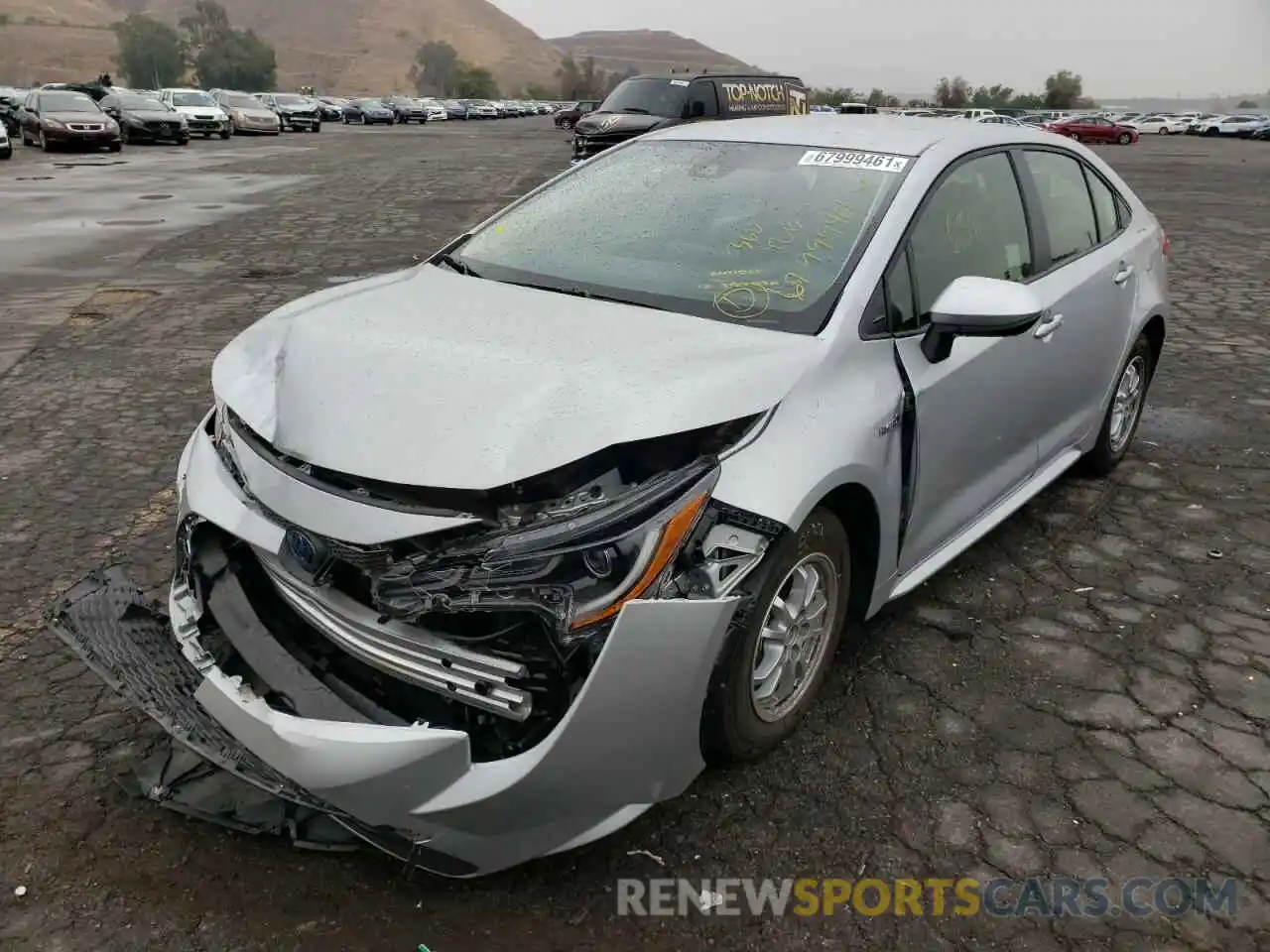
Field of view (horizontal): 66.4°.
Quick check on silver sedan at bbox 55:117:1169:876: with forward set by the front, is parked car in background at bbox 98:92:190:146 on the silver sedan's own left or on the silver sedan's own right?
on the silver sedan's own right

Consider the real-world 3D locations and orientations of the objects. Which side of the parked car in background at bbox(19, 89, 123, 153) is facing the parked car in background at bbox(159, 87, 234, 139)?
left

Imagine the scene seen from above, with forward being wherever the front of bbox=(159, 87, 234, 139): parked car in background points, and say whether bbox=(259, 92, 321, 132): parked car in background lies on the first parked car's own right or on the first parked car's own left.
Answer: on the first parked car's own left

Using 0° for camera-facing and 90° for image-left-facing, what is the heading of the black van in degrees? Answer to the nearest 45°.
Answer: approximately 45°

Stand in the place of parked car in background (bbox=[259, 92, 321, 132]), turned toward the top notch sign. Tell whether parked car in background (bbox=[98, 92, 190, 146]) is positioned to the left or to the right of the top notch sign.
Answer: right

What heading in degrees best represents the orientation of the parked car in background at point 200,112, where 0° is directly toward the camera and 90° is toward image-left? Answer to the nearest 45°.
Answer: approximately 315°

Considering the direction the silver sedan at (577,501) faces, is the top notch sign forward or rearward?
rearward

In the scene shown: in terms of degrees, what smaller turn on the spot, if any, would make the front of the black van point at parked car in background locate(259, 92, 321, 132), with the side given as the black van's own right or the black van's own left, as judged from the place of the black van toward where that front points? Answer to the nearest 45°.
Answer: approximately 90° to the black van's own right

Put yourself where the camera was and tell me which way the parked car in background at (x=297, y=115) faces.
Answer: facing the viewer and to the right of the viewer

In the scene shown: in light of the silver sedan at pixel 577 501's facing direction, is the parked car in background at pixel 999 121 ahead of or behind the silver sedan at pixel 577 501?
behind

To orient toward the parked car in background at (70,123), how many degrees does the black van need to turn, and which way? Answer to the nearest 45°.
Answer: approximately 90° to its right

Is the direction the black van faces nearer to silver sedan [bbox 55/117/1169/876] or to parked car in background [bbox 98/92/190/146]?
the silver sedan

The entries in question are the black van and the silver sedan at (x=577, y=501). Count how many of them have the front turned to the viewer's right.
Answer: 0

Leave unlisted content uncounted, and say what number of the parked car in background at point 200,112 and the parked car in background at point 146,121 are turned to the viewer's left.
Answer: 0

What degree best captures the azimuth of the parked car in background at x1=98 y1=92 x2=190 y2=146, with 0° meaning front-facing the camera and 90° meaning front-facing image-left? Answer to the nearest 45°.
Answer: approximately 315°
